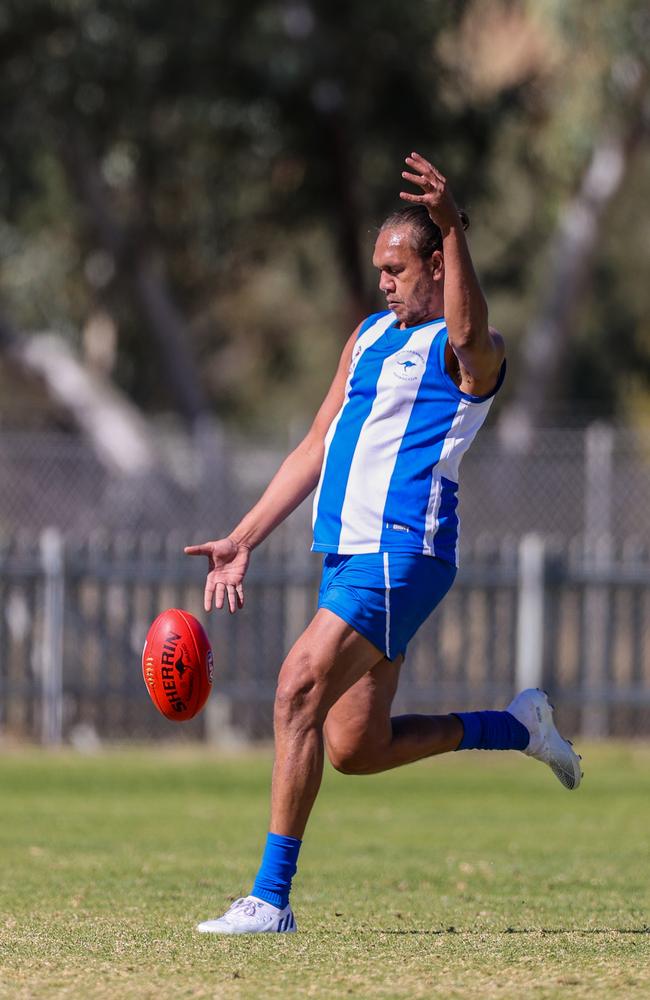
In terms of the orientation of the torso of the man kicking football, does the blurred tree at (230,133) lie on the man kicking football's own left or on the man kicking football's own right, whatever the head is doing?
on the man kicking football's own right

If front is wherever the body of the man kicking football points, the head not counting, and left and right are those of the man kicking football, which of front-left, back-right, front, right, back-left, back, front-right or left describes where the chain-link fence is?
back-right

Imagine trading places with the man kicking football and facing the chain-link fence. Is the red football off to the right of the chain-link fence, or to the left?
left

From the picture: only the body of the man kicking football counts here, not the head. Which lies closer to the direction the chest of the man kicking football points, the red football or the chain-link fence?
the red football

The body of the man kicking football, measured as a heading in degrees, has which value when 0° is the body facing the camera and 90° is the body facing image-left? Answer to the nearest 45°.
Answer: approximately 45°

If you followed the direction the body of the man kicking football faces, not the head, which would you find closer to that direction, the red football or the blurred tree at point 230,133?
the red football
